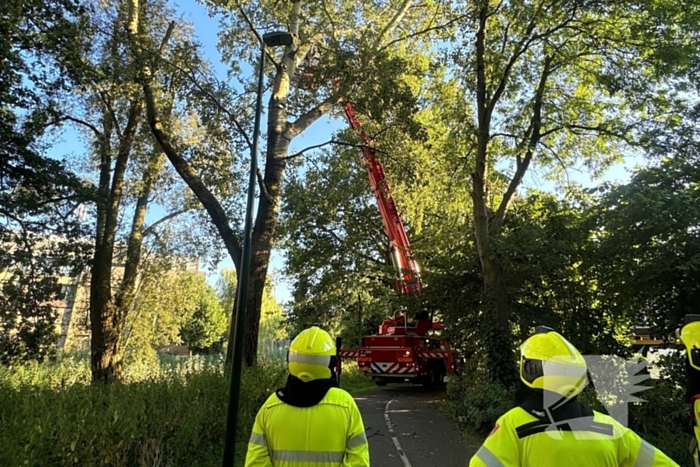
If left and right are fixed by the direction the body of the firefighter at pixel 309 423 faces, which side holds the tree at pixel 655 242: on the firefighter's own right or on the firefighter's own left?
on the firefighter's own right

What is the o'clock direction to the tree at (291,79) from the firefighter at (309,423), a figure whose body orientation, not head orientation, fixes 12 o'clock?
The tree is roughly at 12 o'clock from the firefighter.

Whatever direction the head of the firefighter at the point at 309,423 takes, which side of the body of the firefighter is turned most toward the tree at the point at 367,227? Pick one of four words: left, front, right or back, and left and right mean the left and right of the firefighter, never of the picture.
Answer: front

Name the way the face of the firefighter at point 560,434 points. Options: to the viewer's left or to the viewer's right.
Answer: to the viewer's left

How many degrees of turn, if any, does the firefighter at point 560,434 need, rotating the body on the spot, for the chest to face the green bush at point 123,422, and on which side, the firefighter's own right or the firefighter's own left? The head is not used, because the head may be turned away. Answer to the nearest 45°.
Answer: approximately 90° to the firefighter's own left

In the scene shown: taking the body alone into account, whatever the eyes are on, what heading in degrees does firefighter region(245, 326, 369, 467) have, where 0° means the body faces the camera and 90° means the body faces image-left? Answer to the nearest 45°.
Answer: approximately 180°

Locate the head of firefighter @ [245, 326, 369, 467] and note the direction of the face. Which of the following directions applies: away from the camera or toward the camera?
away from the camera

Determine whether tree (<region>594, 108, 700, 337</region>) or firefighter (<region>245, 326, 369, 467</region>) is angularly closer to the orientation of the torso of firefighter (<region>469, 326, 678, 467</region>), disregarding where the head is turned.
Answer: the tree

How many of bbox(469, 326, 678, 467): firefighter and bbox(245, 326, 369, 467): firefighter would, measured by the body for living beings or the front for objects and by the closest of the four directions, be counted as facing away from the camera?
2

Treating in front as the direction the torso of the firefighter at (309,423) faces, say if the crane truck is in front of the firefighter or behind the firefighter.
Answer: in front

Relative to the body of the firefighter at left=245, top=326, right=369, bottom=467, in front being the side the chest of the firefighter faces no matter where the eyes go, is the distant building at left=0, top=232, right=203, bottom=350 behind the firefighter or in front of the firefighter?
in front

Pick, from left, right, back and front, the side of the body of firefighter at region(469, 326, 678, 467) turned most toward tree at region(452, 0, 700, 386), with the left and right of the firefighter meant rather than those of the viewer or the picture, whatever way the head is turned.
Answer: front

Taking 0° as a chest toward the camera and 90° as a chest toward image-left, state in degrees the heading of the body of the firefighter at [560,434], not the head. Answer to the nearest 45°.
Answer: approximately 180°
